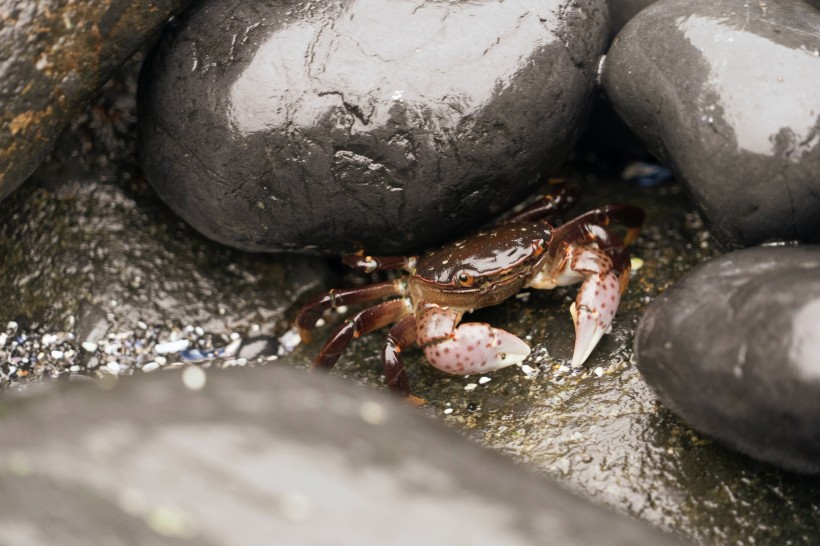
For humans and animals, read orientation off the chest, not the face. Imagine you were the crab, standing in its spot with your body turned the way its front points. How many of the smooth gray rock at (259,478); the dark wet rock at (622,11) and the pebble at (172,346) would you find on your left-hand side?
1

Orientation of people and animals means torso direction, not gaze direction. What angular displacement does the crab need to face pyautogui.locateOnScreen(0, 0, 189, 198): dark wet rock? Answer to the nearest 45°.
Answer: approximately 135° to its right

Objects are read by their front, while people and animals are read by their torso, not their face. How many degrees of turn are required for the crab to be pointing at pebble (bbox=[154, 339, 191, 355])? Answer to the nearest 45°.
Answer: approximately 135° to its right

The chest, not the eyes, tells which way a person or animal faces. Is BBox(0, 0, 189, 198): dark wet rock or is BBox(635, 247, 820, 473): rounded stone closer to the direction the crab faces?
the rounded stone

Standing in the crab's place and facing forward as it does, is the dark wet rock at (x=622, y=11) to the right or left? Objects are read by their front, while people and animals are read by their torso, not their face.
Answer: on its left

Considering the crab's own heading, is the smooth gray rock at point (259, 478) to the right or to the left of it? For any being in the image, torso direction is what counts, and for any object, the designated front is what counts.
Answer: on its right

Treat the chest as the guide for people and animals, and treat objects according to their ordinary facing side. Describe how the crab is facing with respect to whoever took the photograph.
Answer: facing the viewer and to the right of the viewer
